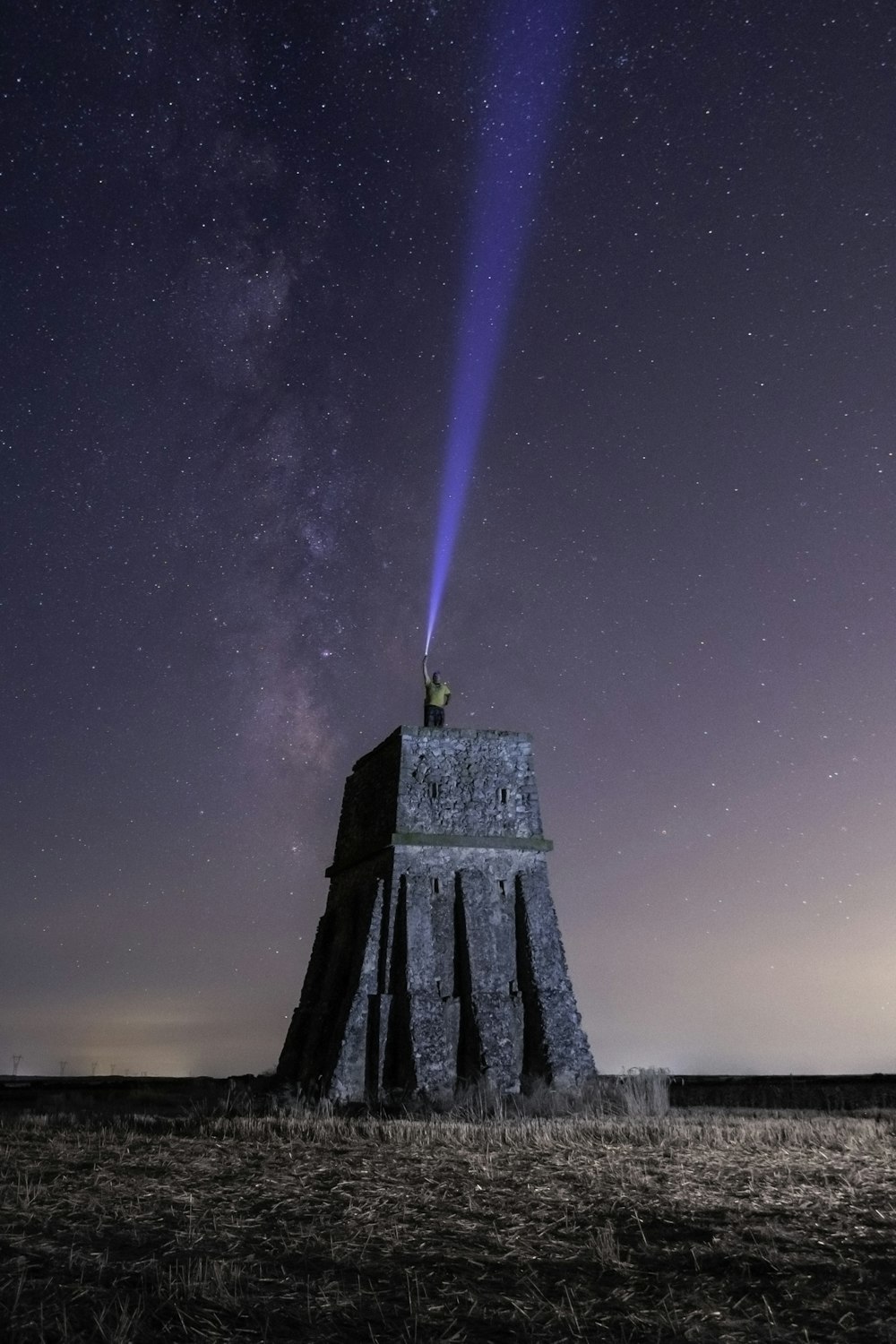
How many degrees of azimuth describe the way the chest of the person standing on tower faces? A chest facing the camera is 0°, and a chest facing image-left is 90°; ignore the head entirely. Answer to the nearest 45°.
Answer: approximately 0°
